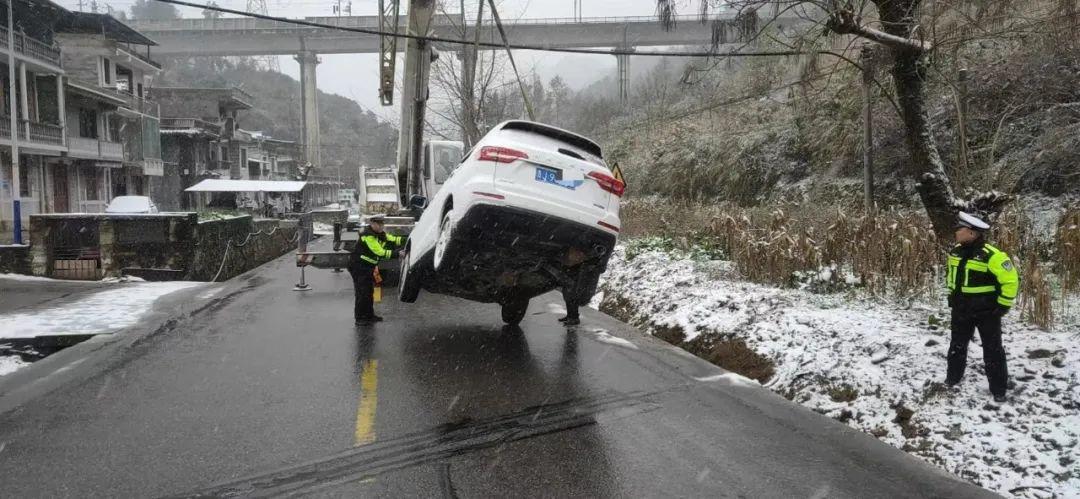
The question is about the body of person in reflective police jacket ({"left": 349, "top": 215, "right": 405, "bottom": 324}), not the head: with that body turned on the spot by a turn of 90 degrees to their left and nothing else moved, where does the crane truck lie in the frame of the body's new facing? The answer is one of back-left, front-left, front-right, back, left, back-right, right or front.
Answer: front

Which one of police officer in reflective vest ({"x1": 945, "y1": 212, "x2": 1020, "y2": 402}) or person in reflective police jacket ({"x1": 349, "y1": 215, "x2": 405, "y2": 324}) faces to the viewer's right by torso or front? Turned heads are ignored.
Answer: person in reflective police jacket ({"x1": 349, "y1": 215, "x2": 405, "y2": 324})

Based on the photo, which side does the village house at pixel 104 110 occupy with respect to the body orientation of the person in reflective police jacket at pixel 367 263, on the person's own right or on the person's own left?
on the person's own left

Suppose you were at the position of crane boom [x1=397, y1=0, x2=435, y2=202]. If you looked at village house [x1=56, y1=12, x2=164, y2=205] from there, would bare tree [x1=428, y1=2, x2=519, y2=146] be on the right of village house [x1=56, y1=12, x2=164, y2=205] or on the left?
right

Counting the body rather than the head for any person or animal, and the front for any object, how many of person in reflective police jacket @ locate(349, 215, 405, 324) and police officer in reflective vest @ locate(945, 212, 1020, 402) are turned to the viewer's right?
1

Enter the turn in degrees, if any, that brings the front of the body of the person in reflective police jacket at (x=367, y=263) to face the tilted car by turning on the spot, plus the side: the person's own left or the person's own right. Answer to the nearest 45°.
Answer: approximately 45° to the person's own right

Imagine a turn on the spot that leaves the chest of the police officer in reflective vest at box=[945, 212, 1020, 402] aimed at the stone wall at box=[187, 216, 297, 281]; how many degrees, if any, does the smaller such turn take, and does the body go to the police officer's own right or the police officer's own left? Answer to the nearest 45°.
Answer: approximately 45° to the police officer's own right

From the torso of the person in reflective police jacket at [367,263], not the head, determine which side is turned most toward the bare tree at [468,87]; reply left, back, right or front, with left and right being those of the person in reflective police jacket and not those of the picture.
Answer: left

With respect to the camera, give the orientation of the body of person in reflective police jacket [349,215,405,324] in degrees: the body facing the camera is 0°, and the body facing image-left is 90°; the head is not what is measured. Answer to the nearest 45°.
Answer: approximately 270°

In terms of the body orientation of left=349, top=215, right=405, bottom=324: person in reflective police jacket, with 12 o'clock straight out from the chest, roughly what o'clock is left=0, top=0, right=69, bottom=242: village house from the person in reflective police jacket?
The village house is roughly at 8 o'clock from the person in reflective police jacket.
